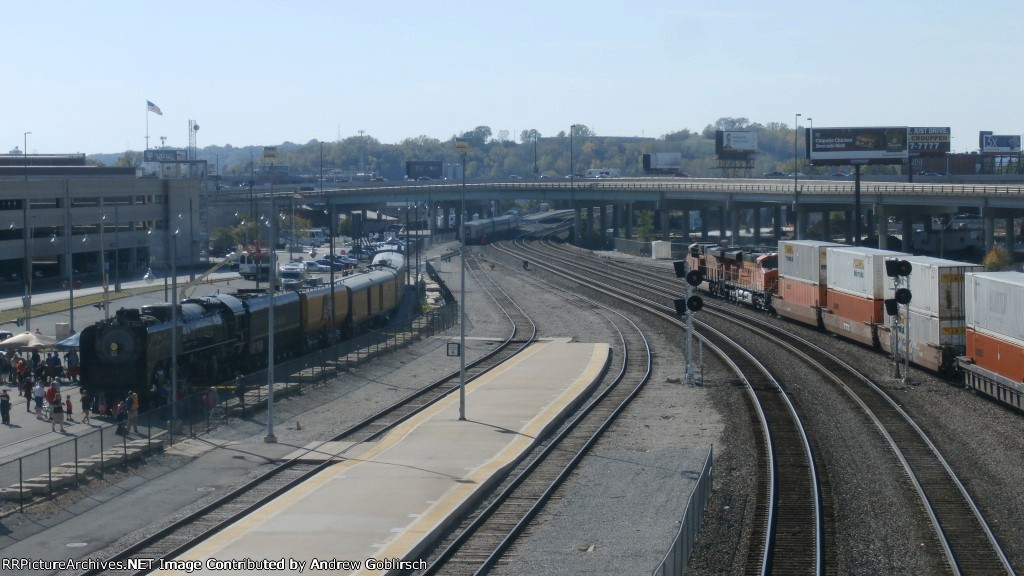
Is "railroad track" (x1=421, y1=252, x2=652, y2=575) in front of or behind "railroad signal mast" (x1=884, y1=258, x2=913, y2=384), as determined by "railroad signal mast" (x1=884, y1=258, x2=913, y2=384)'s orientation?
in front

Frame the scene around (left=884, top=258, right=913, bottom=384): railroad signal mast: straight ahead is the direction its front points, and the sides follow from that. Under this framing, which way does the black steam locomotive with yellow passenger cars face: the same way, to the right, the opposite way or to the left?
the same way

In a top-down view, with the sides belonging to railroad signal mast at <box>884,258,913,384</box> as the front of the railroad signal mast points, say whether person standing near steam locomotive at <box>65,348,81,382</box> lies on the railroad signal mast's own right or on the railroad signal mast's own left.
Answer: on the railroad signal mast's own right

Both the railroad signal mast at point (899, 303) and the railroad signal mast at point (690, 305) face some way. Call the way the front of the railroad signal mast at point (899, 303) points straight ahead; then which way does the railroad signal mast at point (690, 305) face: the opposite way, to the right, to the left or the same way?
the same way

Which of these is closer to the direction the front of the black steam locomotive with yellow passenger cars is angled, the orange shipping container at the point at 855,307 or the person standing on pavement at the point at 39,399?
the person standing on pavement

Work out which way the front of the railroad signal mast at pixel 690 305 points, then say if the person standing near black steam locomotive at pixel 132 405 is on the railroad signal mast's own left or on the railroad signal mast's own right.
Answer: on the railroad signal mast's own right

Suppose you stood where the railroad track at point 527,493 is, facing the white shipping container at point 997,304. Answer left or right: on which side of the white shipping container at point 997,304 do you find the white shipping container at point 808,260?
left

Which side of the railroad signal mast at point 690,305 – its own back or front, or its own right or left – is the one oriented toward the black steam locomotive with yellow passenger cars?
right

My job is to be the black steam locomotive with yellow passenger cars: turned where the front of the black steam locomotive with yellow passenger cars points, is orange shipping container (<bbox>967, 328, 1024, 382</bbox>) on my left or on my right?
on my left

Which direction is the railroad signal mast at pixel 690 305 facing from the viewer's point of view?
toward the camera
